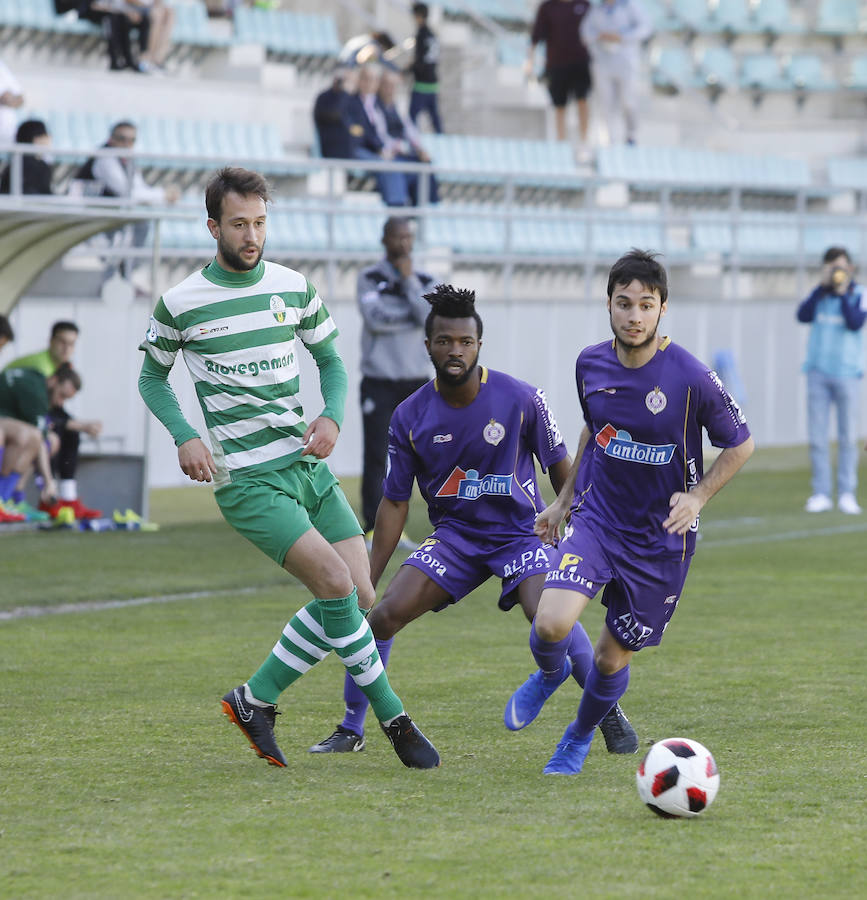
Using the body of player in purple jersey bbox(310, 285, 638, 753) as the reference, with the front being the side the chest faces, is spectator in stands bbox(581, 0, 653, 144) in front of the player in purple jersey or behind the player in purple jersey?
behind

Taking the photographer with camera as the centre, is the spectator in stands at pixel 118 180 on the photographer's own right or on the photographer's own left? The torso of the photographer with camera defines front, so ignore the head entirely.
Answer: on the photographer's own right

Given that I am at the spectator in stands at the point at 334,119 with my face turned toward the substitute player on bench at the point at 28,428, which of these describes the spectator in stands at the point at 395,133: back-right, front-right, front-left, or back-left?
back-left

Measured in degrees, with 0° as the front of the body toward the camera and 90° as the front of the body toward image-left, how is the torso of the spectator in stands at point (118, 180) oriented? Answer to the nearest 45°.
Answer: approximately 315°

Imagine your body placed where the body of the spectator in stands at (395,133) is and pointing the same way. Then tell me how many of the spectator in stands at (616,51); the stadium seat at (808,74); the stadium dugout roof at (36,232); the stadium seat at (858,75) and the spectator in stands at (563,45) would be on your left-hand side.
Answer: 4

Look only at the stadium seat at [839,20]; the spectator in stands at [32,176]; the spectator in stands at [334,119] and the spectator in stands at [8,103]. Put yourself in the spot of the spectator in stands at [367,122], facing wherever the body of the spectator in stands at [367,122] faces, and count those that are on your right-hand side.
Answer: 3
